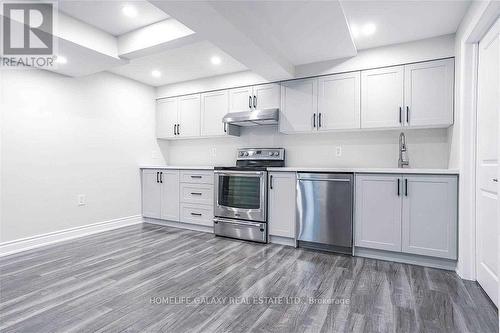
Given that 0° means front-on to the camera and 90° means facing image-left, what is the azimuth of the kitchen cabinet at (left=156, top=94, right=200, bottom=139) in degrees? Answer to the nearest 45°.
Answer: approximately 45°

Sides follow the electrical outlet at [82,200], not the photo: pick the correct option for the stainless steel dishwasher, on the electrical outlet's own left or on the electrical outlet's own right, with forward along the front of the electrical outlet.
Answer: on the electrical outlet's own left

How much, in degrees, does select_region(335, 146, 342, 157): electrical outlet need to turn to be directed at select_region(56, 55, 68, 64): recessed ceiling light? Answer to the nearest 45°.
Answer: approximately 45° to its right

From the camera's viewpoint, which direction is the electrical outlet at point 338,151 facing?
toward the camera

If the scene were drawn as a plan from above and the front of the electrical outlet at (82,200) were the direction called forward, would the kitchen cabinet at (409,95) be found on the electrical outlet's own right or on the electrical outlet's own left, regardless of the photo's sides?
on the electrical outlet's own left

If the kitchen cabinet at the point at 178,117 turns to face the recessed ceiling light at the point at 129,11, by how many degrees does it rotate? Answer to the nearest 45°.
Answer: approximately 45° to its left

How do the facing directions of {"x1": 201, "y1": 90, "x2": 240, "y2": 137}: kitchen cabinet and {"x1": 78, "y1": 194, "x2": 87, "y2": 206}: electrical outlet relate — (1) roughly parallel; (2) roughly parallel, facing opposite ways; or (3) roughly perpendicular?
roughly perpendicular

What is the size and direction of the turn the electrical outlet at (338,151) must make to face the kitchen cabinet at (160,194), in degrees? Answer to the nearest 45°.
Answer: approximately 90° to its right

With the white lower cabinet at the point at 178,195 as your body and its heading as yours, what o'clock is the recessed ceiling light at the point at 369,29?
The recessed ceiling light is roughly at 9 o'clock from the white lower cabinet.

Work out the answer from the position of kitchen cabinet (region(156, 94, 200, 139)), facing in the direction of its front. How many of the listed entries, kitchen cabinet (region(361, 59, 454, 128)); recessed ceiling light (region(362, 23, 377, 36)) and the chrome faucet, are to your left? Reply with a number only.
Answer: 3

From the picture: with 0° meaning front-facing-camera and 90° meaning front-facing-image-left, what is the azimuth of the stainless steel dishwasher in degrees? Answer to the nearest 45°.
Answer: approximately 45°

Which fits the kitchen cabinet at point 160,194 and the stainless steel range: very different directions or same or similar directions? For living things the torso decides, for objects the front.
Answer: same or similar directions

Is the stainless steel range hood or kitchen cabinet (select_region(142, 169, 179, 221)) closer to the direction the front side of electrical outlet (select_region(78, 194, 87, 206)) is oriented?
the stainless steel range hood

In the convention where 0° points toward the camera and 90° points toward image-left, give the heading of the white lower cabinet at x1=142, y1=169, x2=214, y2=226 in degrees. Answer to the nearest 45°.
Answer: approximately 45°

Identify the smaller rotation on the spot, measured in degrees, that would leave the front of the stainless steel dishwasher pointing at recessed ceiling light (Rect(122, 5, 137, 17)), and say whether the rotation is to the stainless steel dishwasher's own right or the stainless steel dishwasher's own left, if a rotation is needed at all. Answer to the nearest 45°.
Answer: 0° — it already faces it

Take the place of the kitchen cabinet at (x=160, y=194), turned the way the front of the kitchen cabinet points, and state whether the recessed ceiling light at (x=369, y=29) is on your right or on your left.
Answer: on your left

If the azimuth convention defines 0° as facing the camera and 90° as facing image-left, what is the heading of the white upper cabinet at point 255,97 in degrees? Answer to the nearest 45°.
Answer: approximately 45°
